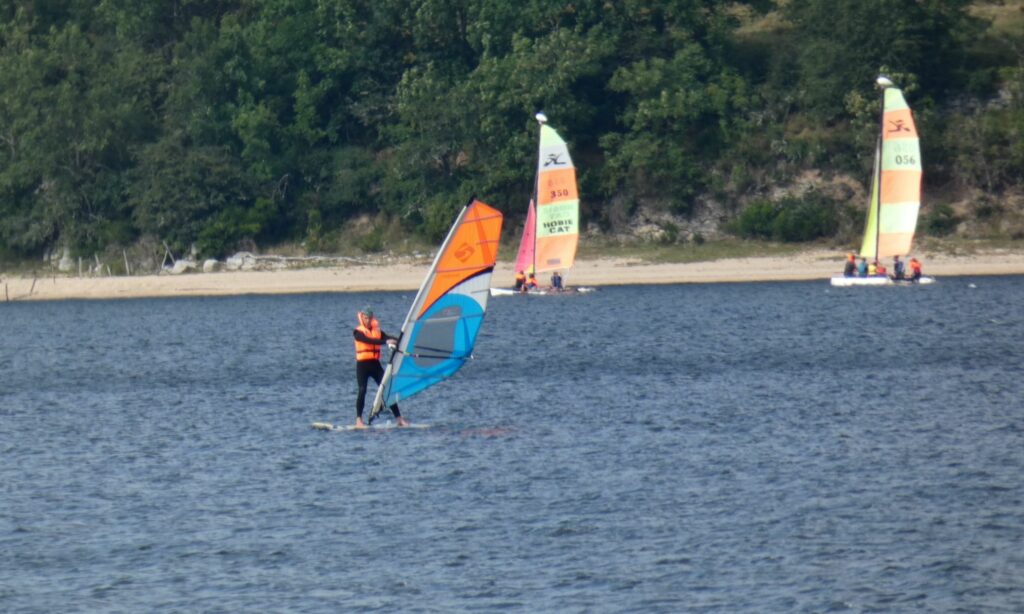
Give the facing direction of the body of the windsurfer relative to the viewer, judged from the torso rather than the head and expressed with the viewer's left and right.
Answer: facing the viewer and to the right of the viewer
